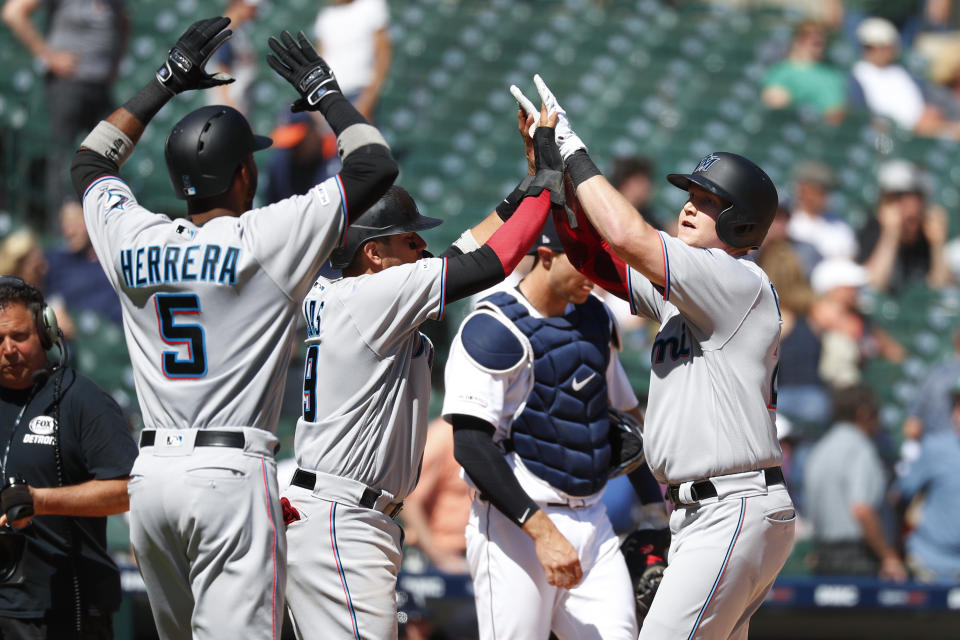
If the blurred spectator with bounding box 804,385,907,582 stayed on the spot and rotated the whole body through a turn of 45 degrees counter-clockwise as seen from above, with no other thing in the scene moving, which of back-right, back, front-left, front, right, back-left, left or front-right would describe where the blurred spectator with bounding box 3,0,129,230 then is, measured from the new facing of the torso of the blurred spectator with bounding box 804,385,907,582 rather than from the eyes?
left

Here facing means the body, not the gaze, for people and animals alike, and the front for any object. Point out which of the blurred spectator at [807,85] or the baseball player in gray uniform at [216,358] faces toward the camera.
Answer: the blurred spectator

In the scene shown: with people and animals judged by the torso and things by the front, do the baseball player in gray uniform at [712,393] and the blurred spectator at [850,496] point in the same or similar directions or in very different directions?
very different directions

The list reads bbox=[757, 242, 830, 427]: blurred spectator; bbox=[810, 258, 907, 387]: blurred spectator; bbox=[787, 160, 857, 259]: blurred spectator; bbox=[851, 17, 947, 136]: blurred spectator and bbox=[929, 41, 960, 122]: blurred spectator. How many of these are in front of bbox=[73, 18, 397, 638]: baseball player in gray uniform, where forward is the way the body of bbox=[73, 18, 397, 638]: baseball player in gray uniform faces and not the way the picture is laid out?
5

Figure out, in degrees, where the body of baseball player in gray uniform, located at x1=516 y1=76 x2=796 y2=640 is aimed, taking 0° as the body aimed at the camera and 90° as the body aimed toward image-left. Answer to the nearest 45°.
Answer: approximately 45°

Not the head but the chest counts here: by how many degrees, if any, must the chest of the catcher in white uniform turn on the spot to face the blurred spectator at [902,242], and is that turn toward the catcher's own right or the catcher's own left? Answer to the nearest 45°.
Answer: approximately 90° to the catcher's own left

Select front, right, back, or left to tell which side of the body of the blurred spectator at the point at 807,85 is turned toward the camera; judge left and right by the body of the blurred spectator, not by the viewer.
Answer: front

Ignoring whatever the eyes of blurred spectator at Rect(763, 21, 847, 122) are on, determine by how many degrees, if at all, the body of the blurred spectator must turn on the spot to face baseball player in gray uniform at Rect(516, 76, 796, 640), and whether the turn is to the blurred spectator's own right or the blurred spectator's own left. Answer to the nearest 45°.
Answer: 0° — they already face them

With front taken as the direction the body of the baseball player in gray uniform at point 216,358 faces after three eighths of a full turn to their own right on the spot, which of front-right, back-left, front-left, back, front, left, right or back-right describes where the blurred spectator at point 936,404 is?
back-left

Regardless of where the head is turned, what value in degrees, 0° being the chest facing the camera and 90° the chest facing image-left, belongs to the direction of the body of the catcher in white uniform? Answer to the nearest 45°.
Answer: approximately 315°

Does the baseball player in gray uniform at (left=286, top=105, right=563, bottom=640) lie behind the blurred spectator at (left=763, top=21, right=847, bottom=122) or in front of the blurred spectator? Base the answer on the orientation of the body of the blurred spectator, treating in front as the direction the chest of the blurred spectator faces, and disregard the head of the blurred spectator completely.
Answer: in front

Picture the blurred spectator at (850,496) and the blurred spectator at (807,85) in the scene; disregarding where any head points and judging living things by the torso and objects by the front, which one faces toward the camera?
the blurred spectator at (807,85)

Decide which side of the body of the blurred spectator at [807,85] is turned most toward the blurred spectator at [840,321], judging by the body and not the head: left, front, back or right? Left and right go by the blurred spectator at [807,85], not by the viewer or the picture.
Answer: front

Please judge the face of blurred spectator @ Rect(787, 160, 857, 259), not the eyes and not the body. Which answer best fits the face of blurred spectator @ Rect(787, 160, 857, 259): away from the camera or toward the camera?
toward the camera

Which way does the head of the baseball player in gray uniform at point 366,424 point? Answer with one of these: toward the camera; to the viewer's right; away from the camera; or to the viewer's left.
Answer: to the viewer's right
